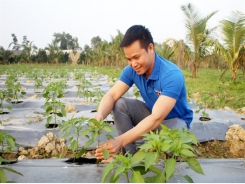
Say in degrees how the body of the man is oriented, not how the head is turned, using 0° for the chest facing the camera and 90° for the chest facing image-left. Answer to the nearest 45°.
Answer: approximately 45°

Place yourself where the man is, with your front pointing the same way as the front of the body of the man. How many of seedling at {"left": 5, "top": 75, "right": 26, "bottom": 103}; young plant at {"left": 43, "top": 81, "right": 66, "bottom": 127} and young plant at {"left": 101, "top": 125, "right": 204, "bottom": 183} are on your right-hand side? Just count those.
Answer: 2

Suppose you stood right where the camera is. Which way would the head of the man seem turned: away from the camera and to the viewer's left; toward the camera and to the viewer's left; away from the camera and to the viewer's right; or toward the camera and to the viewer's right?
toward the camera and to the viewer's left

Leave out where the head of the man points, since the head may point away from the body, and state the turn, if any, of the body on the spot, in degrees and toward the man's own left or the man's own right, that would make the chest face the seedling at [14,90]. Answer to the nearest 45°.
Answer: approximately 90° to the man's own right

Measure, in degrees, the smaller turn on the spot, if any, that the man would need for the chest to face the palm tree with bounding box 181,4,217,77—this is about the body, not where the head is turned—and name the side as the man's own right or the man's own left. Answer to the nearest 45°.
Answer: approximately 135° to the man's own right

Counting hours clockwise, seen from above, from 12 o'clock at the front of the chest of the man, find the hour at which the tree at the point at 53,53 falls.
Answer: The tree is roughly at 4 o'clock from the man.

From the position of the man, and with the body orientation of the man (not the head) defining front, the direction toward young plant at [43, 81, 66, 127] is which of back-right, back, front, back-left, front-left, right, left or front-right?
right

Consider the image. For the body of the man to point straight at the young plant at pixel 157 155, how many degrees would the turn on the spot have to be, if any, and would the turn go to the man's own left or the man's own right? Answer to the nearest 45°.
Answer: approximately 45° to the man's own left
